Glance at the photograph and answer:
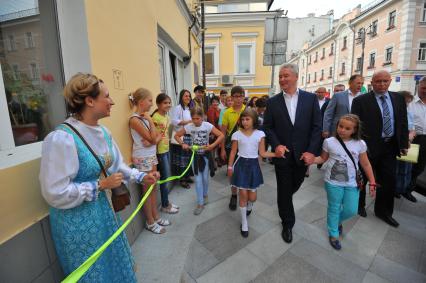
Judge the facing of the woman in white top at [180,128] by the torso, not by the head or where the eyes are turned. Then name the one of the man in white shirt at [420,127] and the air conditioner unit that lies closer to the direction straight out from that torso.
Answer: the man in white shirt

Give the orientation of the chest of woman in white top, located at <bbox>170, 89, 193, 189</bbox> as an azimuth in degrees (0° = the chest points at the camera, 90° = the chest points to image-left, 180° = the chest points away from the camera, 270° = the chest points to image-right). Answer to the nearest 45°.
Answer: approximately 315°

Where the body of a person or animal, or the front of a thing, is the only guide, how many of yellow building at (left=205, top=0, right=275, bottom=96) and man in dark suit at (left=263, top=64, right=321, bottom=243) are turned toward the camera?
2

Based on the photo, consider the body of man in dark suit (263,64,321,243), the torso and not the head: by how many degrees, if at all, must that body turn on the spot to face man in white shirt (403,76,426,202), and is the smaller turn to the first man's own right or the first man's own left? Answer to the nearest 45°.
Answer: approximately 135° to the first man's own left

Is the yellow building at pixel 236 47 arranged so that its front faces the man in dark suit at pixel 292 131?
yes

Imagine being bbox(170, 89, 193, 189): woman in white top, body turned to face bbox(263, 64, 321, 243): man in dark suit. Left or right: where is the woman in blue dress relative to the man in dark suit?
right

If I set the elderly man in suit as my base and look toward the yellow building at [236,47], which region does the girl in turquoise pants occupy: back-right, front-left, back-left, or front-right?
back-left
